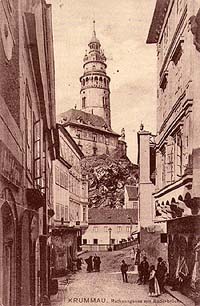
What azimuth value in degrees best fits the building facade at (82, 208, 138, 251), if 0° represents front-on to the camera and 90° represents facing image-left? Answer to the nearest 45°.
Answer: approximately 0°

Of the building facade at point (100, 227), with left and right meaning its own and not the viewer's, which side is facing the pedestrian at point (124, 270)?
front

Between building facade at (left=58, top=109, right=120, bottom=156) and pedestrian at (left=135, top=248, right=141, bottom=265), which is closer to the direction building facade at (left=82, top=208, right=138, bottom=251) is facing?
the pedestrian

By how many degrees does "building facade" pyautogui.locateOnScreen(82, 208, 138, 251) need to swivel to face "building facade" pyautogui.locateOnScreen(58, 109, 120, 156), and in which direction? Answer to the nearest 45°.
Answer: approximately 180°

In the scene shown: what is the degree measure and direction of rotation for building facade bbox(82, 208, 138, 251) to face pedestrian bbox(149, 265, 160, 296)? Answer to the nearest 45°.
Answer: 0° — it already faces them
